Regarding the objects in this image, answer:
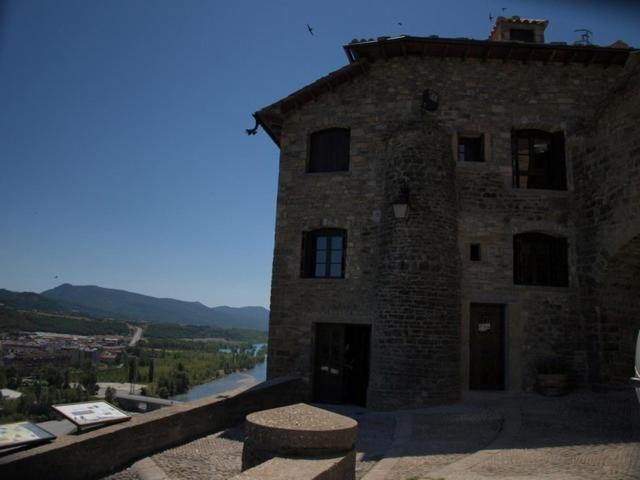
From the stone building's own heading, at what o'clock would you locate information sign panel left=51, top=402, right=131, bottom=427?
The information sign panel is roughly at 1 o'clock from the stone building.

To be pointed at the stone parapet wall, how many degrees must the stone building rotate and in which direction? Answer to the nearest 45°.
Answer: approximately 45° to its right

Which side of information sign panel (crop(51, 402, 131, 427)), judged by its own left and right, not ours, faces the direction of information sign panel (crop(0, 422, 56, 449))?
right

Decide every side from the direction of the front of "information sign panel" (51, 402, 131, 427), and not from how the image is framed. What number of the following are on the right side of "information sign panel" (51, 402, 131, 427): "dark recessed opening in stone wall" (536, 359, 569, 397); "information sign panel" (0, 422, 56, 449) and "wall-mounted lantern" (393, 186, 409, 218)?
1

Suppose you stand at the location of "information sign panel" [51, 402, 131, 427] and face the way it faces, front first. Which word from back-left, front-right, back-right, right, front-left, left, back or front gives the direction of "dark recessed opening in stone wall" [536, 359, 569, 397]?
front-left

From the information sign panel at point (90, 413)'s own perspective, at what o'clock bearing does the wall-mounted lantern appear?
The wall-mounted lantern is roughly at 10 o'clock from the information sign panel.

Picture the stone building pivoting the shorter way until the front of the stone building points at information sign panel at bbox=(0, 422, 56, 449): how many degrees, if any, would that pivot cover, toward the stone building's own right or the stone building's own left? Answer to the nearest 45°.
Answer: approximately 45° to the stone building's own right

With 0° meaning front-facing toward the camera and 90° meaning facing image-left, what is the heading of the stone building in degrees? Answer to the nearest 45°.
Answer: approximately 0°

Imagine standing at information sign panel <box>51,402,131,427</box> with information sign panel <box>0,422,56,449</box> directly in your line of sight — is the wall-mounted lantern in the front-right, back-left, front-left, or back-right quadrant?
back-left

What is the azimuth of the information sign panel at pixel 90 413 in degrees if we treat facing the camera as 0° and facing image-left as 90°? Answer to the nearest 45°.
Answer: approximately 315°

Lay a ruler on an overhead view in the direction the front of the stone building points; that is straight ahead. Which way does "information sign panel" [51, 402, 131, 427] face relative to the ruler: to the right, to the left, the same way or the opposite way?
to the left

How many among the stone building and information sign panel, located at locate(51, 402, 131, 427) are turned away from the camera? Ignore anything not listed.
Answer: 0
